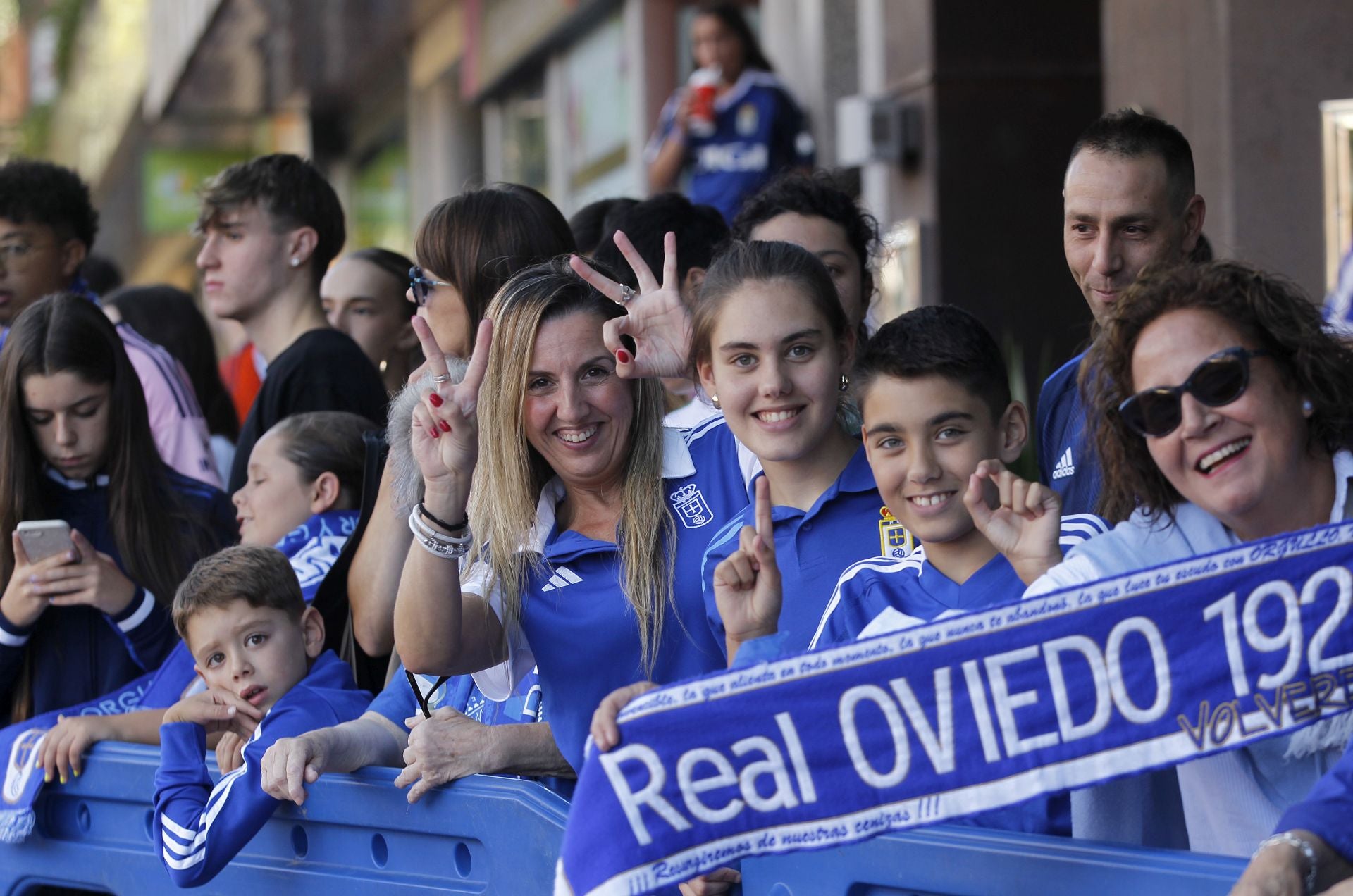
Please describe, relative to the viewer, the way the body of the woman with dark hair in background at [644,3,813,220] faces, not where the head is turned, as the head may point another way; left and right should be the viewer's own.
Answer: facing the viewer and to the left of the viewer

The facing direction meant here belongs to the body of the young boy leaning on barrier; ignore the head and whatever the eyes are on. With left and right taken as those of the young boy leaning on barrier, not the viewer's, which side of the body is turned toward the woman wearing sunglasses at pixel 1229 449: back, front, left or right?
left

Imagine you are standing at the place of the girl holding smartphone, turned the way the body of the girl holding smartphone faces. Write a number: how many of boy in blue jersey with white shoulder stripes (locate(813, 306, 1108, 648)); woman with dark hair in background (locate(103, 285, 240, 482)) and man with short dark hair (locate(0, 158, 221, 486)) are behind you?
2

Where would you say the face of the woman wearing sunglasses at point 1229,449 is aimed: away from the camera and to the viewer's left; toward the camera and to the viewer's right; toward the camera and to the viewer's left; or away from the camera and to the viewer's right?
toward the camera and to the viewer's left

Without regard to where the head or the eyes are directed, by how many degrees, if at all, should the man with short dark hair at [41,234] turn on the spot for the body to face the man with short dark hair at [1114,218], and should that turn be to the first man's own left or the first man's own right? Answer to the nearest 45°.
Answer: approximately 90° to the first man's own left

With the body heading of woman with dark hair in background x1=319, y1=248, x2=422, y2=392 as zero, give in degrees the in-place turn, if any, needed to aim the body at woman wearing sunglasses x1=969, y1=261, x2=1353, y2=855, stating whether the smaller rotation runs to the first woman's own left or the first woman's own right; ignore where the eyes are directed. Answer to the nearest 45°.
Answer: approximately 45° to the first woman's own left

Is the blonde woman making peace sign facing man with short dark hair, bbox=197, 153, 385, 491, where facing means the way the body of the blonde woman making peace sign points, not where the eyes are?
no

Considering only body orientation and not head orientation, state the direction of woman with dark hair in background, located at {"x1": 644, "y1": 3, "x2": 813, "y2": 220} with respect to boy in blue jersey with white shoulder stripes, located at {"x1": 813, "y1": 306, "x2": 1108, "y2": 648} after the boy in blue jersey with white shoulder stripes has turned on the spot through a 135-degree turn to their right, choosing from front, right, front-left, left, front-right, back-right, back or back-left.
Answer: front-right

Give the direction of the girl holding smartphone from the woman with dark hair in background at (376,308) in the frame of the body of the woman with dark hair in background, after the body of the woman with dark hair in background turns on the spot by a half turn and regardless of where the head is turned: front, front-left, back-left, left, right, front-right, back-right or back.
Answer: back

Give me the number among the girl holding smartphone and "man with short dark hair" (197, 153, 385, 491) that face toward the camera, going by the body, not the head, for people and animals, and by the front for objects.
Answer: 1

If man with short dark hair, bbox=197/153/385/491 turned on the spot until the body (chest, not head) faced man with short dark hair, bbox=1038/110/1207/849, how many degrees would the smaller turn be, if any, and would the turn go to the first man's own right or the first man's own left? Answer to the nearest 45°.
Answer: approximately 135° to the first man's own left

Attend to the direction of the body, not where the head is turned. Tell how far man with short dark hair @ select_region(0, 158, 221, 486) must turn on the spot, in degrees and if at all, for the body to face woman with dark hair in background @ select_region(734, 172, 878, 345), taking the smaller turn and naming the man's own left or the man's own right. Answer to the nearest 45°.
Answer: approximately 90° to the man's own left

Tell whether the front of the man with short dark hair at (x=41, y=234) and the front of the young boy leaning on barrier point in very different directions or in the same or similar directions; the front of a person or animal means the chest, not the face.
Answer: same or similar directions

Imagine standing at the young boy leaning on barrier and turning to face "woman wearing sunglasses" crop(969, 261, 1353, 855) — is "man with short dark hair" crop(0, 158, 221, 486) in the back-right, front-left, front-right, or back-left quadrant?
back-left

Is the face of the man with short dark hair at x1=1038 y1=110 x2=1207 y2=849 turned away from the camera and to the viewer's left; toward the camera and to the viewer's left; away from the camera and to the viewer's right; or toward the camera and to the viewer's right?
toward the camera and to the viewer's left
